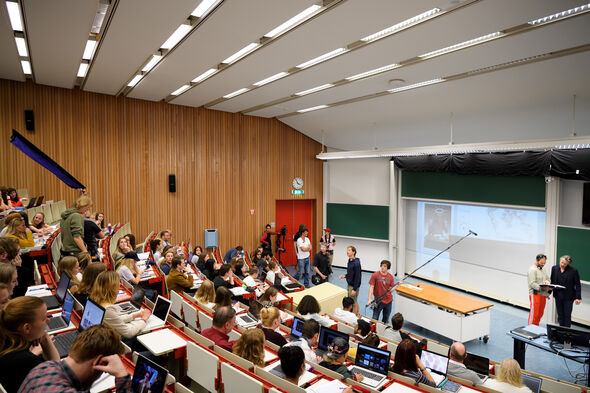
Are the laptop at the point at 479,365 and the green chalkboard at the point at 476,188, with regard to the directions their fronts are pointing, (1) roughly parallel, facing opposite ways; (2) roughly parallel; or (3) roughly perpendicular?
roughly parallel

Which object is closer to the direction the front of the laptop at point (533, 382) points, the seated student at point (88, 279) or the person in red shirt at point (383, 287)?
the seated student

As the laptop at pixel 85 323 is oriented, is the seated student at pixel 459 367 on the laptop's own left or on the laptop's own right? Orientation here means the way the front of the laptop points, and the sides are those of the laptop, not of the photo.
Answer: on the laptop's own left

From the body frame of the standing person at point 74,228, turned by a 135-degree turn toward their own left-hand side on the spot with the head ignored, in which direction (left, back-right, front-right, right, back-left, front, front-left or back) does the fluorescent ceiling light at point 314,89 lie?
back

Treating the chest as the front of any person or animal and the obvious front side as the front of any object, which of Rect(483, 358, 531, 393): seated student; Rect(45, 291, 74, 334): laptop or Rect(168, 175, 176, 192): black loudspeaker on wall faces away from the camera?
the seated student

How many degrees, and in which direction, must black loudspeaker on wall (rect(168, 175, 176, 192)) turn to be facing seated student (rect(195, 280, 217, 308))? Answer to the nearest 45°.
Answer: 0° — it already faces them

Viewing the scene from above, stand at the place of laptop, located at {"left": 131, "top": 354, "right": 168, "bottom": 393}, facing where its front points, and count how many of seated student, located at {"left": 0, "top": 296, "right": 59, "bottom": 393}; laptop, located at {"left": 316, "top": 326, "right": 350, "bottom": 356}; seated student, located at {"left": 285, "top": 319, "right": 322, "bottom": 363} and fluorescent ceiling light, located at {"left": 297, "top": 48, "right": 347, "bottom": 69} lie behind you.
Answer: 3

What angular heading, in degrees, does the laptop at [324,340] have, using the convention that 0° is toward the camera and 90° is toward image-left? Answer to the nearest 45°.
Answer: approximately 45°

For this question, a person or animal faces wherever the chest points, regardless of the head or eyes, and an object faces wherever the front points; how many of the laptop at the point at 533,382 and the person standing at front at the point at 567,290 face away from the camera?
0

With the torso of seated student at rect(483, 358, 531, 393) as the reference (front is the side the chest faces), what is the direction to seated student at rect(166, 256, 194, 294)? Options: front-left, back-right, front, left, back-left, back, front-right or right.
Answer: left

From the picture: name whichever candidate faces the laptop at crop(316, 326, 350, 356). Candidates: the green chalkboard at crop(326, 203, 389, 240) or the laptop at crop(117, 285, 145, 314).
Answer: the green chalkboard

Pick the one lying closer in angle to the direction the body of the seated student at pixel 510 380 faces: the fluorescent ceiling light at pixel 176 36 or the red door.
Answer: the red door

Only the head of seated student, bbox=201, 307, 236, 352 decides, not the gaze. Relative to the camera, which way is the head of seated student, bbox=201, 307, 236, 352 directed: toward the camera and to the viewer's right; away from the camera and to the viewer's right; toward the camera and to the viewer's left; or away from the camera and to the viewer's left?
away from the camera and to the viewer's right

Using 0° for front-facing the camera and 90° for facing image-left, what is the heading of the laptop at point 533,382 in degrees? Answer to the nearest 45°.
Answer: approximately 45°

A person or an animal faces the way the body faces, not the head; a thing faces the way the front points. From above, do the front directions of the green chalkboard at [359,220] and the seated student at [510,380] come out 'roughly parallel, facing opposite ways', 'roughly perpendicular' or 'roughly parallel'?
roughly parallel, facing opposite ways

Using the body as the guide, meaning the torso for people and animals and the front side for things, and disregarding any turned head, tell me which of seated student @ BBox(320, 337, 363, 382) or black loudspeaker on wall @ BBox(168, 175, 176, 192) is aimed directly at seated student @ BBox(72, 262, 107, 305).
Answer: the black loudspeaker on wall

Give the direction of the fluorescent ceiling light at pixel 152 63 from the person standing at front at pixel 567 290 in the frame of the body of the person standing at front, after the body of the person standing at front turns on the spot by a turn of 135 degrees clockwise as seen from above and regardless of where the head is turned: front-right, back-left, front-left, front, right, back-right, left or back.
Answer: back-left

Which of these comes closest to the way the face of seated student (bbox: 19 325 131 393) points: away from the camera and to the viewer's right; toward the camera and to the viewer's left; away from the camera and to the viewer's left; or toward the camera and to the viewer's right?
away from the camera and to the viewer's right
